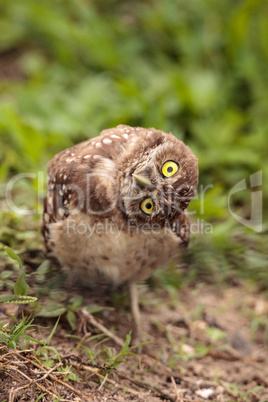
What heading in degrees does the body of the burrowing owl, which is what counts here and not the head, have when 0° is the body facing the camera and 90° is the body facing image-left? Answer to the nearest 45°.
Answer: approximately 0°
